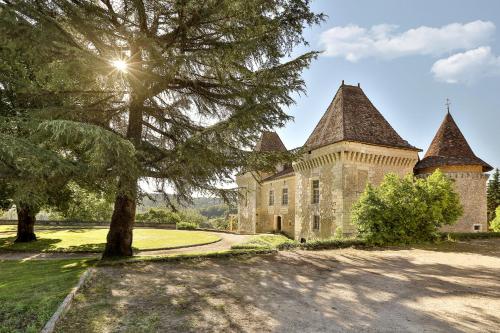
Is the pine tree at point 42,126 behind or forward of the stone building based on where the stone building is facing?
forward

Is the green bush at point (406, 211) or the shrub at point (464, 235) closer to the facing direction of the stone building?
the green bush

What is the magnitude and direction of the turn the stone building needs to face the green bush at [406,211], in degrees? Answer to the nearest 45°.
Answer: approximately 45° to its left

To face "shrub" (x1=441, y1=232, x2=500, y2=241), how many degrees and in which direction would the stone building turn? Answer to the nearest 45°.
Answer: approximately 135° to its left

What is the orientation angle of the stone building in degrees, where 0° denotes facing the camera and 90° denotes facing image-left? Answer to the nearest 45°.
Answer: approximately 45°
